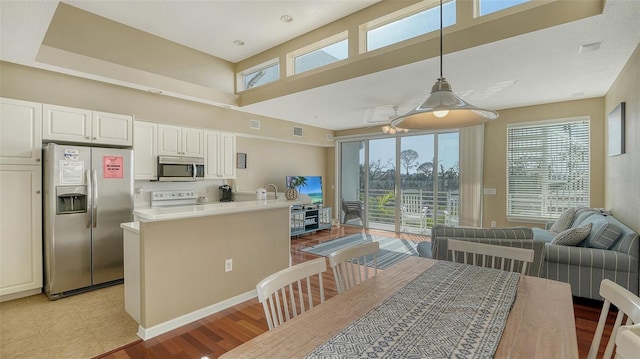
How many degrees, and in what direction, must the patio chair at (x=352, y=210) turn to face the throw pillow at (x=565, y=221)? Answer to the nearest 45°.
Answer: approximately 45° to its right

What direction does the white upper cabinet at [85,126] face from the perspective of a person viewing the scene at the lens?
facing the viewer and to the right of the viewer

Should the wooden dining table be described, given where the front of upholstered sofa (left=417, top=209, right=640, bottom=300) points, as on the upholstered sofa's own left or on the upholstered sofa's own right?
on the upholstered sofa's own left

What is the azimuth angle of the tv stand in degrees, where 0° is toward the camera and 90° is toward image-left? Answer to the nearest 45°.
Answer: approximately 315°

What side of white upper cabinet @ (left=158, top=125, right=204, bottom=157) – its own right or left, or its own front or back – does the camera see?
front

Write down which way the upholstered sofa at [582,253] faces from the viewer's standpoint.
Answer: facing to the left of the viewer

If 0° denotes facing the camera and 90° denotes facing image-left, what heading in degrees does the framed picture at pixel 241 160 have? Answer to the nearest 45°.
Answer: approximately 315°

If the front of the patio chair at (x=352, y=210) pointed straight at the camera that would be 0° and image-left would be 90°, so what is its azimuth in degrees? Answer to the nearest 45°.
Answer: approximately 270°

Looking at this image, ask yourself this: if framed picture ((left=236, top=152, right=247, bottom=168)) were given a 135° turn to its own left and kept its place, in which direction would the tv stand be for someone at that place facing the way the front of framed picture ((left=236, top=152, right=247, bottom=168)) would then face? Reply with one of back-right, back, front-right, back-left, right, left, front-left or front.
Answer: right

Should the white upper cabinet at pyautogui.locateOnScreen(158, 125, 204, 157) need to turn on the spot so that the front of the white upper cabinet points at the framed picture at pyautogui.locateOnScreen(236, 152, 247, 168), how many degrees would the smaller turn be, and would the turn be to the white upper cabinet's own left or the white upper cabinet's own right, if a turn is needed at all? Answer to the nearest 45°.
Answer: approximately 135° to the white upper cabinet's own left

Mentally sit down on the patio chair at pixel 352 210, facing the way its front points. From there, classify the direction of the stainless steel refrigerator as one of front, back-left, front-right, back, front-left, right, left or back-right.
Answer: back-right
